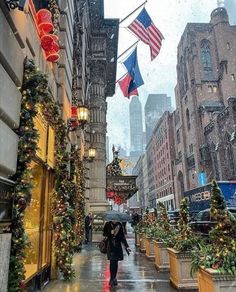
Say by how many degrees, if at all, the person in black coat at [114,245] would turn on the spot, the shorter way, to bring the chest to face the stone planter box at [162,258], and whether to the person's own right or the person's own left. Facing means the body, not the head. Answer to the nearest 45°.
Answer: approximately 135° to the person's own left

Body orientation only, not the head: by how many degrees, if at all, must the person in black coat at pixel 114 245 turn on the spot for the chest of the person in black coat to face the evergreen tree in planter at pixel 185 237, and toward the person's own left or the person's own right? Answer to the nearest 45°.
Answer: approximately 45° to the person's own left

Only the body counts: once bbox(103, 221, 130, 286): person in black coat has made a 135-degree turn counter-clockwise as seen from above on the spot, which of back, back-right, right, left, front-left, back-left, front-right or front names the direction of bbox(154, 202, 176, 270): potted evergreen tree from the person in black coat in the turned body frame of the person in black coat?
front

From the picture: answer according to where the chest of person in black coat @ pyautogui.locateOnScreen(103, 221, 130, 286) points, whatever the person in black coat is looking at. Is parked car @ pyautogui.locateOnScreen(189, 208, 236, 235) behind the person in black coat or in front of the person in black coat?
behind

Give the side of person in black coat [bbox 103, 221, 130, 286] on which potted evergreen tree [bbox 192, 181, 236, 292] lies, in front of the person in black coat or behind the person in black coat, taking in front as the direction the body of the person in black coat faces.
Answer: in front

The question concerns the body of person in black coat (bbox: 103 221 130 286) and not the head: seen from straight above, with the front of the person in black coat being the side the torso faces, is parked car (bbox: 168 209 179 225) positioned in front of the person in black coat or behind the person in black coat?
behind

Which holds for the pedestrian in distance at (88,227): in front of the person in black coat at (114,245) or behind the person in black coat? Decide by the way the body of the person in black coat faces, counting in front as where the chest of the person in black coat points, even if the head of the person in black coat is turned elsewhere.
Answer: behind

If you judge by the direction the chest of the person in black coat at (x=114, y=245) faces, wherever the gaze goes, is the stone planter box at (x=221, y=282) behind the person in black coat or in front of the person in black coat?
in front

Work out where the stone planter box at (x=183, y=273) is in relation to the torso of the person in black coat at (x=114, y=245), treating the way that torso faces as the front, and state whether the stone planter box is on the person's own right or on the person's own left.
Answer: on the person's own left

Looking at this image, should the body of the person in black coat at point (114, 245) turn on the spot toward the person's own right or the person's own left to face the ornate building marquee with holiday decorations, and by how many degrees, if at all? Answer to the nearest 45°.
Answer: approximately 180°

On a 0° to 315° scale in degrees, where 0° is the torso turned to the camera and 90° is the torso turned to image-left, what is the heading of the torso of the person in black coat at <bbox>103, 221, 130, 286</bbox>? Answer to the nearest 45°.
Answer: approximately 0°
